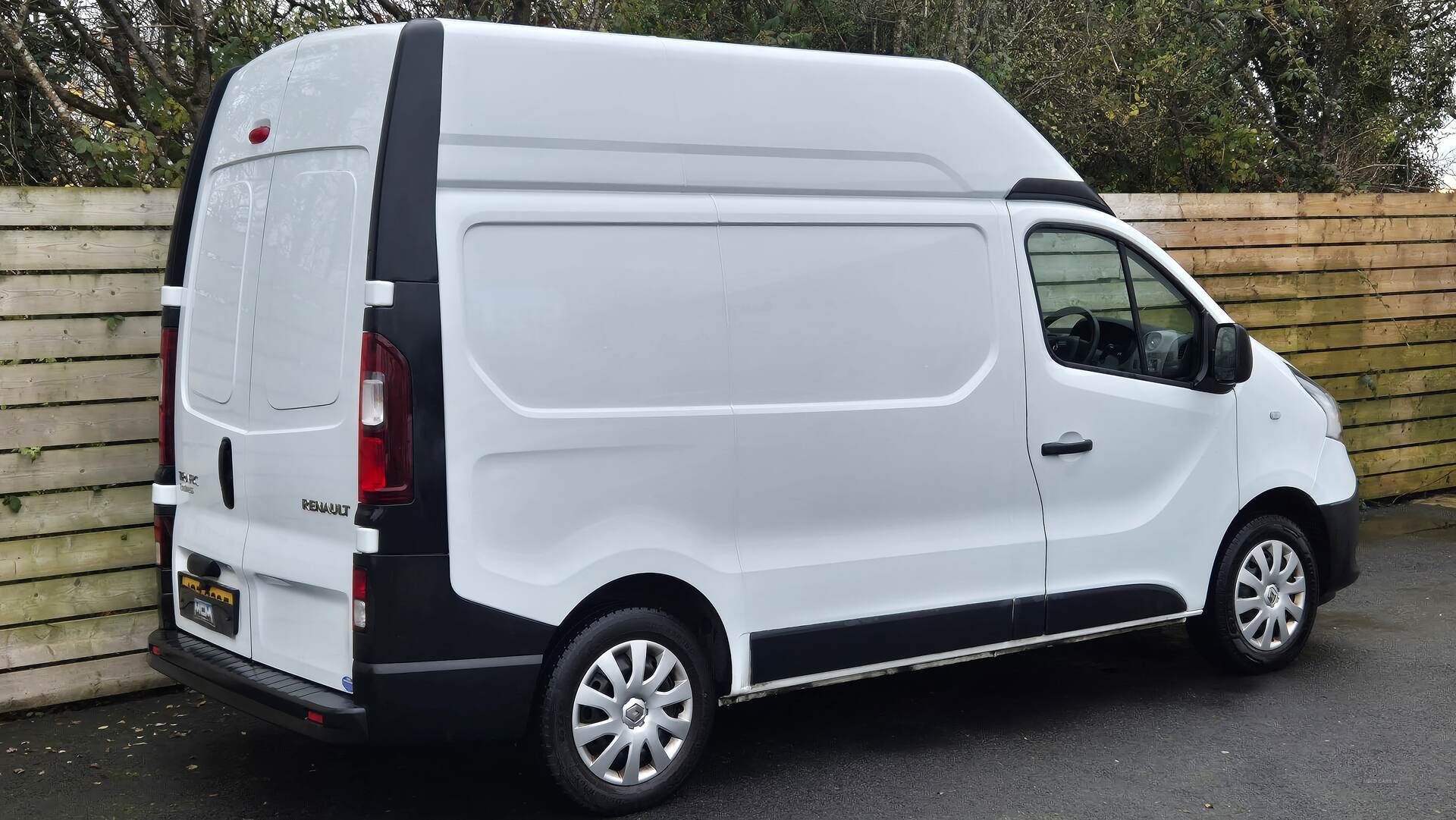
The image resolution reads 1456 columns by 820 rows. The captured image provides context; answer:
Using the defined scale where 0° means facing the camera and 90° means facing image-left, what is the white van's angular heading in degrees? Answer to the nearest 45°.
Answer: approximately 225°
